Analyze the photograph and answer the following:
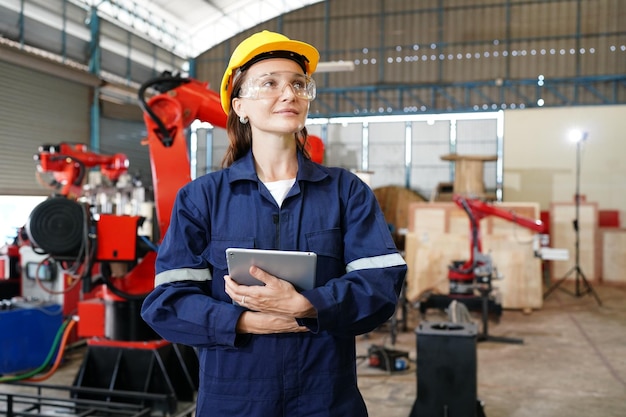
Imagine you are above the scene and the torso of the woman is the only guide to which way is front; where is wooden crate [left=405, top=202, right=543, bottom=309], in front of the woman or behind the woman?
behind

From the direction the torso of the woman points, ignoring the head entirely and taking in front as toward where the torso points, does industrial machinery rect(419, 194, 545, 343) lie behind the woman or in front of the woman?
behind

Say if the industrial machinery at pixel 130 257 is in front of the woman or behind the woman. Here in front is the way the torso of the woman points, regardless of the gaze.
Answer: behind

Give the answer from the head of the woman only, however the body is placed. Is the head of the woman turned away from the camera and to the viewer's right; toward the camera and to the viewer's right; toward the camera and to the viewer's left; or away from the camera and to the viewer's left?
toward the camera and to the viewer's right

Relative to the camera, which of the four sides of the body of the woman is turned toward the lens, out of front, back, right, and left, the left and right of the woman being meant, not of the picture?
front

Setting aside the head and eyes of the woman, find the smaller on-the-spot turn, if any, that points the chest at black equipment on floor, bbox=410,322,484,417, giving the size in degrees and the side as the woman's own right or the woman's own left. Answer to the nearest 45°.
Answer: approximately 135° to the woman's own left
